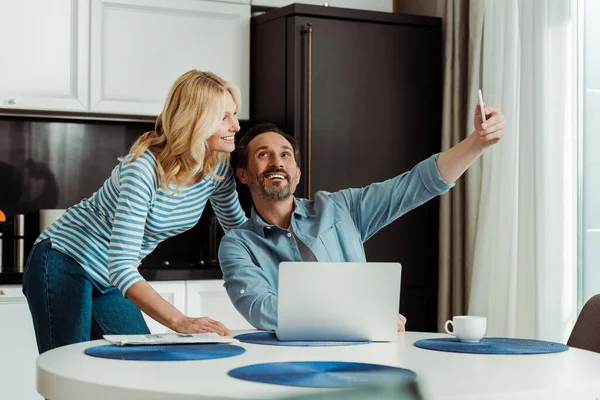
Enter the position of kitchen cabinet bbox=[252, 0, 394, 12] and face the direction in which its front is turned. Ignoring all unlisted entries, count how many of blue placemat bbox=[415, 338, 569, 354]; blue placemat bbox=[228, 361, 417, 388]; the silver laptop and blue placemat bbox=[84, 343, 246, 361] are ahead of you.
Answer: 4

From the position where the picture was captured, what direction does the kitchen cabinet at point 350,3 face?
facing the viewer

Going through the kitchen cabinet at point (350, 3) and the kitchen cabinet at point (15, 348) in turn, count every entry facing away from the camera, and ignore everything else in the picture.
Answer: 0

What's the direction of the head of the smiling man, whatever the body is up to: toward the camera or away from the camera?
toward the camera

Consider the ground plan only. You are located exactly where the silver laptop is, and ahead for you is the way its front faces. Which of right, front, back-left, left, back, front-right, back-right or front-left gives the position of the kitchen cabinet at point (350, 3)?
front

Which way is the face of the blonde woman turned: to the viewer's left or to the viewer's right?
to the viewer's right

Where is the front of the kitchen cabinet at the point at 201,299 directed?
toward the camera

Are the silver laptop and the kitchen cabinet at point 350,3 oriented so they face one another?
yes

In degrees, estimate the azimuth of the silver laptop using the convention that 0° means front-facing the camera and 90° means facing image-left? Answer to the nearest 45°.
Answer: approximately 180°

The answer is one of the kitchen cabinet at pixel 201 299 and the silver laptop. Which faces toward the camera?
the kitchen cabinet

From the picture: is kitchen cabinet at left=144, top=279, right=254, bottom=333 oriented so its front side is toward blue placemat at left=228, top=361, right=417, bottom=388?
yes

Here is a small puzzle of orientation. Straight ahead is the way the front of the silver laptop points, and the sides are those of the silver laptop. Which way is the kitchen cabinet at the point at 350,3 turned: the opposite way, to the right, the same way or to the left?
the opposite way

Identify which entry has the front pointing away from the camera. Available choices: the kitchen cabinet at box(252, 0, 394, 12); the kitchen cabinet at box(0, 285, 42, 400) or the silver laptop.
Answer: the silver laptop

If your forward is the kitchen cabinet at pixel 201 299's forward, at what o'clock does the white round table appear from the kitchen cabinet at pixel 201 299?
The white round table is roughly at 12 o'clock from the kitchen cabinet.

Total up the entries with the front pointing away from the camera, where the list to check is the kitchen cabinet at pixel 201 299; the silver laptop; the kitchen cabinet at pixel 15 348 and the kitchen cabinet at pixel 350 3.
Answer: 1

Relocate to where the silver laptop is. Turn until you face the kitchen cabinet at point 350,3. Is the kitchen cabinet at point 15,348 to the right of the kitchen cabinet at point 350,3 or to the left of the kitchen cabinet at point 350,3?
left
